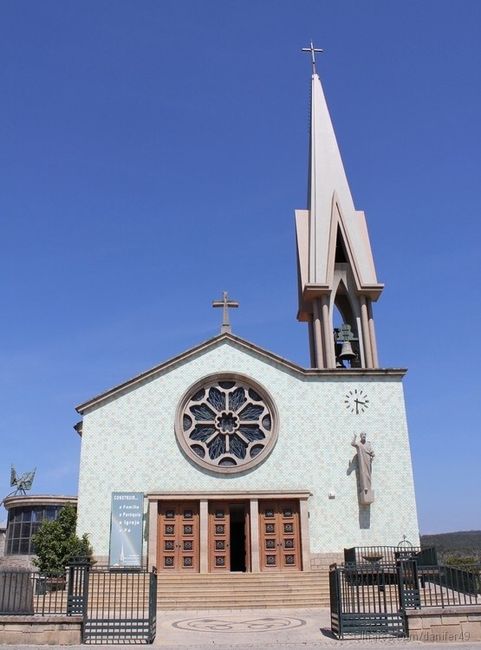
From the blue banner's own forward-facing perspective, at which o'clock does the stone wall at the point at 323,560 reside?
The stone wall is roughly at 9 o'clock from the blue banner.

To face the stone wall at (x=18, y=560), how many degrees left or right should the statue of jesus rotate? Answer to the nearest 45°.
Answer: approximately 90° to its right

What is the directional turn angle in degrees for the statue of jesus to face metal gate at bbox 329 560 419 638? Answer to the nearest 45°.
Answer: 0° — it already faces it

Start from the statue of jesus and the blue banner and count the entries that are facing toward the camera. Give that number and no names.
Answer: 2

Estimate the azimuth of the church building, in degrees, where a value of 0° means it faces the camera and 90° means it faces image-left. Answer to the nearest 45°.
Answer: approximately 0°

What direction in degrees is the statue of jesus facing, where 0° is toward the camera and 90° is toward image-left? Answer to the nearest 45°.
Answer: approximately 0°

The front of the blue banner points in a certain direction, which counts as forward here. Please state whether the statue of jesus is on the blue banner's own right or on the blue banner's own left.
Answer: on the blue banner's own left
